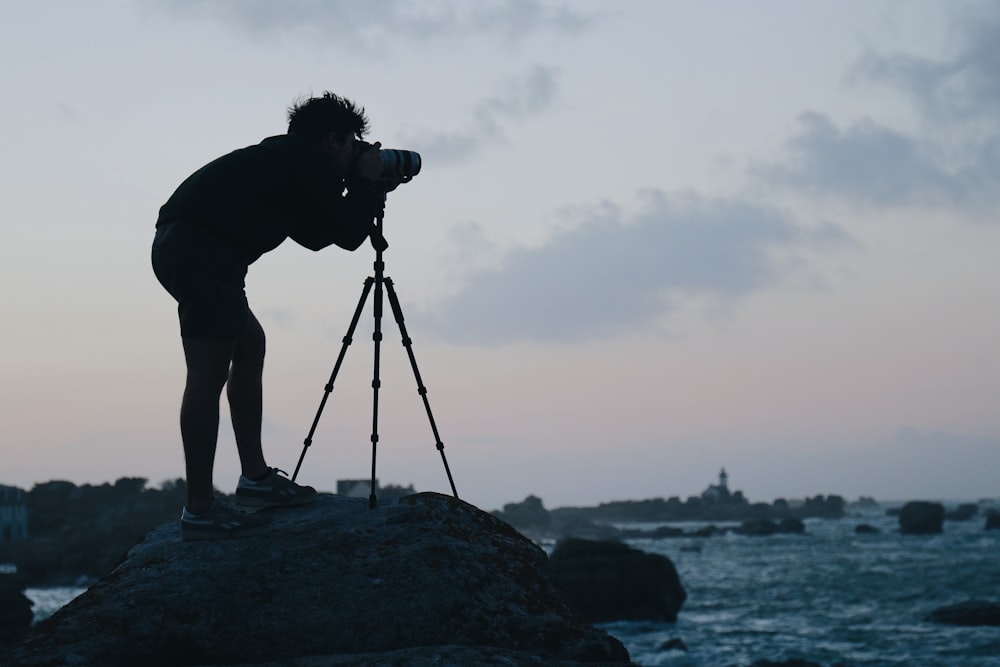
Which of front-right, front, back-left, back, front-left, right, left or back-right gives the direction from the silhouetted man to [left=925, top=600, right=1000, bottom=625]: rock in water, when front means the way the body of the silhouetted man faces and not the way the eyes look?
front-left

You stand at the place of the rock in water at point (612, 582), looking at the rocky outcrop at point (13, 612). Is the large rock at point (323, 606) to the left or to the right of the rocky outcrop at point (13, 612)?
left

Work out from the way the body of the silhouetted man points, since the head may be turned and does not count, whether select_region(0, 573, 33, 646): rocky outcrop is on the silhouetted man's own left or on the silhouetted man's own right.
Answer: on the silhouetted man's own left

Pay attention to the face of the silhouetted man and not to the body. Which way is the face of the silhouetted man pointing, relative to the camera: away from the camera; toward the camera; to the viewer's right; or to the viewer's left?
to the viewer's right

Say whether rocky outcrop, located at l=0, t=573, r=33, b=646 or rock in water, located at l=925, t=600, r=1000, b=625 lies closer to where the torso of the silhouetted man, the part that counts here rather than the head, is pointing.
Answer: the rock in water

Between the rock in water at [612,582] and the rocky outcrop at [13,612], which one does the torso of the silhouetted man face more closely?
the rock in water

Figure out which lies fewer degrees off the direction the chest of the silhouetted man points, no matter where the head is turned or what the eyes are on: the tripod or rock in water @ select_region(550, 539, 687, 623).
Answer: the tripod

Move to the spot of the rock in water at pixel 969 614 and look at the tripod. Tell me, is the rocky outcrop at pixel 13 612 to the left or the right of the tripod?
right

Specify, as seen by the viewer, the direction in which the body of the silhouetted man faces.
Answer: to the viewer's right

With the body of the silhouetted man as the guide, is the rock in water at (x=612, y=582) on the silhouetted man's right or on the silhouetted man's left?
on the silhouetted man's left

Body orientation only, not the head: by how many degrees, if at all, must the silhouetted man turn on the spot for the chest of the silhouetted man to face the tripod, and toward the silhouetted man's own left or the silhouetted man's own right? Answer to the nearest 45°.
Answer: approximately 45° to the silhouetted man's own left

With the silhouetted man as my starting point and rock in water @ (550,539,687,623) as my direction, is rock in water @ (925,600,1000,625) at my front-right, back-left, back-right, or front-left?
front-right

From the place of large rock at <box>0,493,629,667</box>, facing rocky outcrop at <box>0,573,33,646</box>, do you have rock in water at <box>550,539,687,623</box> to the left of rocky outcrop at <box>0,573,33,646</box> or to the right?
right

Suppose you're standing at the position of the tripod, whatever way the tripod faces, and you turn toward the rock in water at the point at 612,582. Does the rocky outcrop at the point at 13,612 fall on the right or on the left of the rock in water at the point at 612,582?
left
